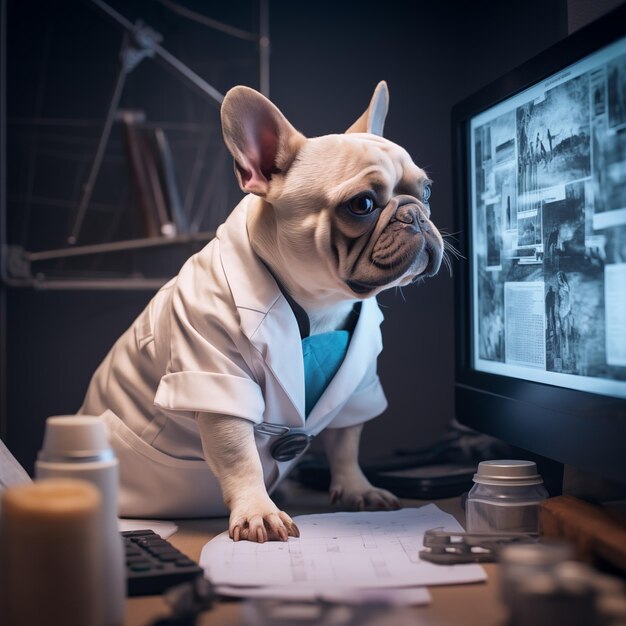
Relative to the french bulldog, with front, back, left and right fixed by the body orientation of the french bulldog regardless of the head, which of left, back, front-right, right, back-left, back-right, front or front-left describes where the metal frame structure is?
back

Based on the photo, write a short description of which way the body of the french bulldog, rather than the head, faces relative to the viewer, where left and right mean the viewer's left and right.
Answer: facing the viewer and to the right of the viewer

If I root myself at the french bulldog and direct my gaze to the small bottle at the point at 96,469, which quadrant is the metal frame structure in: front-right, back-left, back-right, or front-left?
back-right

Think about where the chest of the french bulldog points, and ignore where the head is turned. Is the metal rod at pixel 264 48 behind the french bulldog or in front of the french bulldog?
behind

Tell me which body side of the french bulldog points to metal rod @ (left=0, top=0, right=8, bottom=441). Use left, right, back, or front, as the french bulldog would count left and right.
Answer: back
